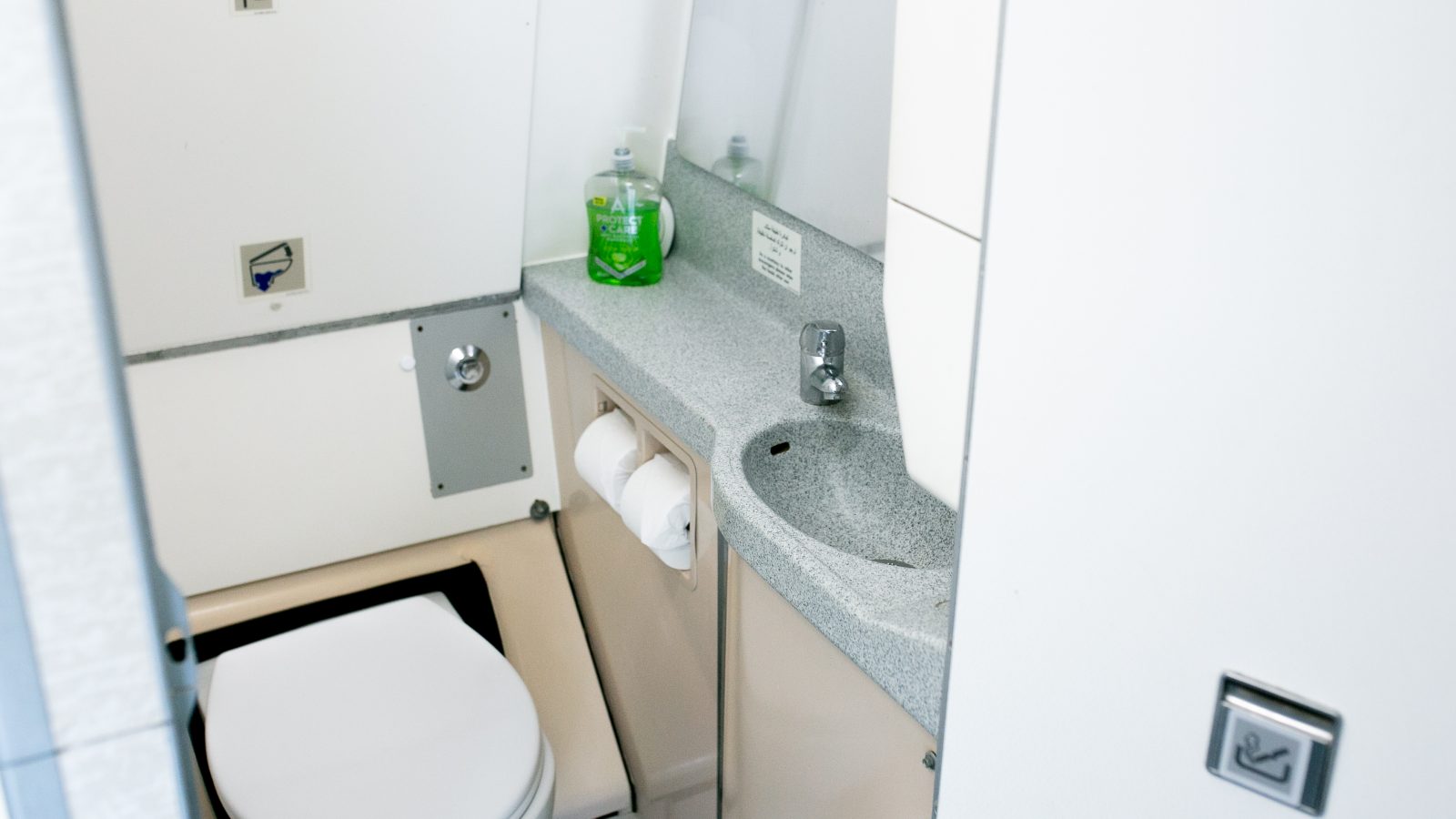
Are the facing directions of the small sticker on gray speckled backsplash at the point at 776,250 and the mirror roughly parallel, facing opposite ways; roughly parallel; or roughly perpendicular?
roughly parallel

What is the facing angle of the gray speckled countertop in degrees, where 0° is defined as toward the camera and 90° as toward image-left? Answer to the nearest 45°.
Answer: approximately 45°

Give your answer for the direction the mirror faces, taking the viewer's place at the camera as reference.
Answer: facing the viewer and to the left of the viewer

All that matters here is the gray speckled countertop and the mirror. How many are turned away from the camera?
0

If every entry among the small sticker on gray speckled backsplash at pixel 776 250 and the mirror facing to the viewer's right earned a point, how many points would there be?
0

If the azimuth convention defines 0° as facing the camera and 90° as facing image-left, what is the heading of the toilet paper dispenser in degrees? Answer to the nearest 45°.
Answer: approximately 45°
